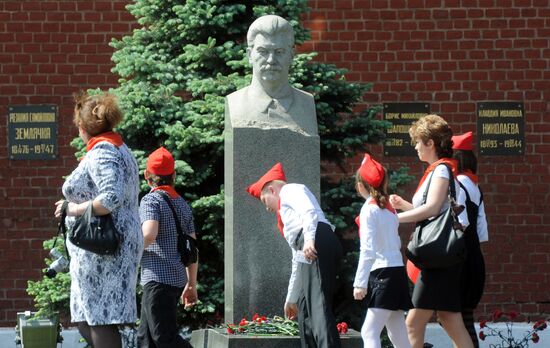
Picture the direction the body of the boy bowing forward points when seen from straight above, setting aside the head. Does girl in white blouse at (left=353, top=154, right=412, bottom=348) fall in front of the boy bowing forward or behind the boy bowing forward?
behind

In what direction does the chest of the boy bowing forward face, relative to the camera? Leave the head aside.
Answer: to the viewer's left

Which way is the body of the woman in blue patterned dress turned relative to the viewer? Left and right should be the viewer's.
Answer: facing to the left of the viewer

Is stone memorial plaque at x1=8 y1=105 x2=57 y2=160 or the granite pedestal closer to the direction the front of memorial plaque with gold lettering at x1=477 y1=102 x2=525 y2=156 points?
the granite pedestal

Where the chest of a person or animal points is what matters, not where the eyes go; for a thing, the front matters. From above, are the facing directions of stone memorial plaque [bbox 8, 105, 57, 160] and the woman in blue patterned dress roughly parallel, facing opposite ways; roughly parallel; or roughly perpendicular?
roughly perpendicular

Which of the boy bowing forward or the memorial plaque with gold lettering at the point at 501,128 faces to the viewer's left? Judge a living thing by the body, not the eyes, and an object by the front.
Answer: the boy bowing forward

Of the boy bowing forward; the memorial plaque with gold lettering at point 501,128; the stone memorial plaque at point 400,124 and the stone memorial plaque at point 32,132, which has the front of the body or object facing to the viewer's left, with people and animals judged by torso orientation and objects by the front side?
the boy bowing forward

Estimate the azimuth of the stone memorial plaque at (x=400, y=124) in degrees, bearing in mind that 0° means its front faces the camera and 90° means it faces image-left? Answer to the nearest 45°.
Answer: approximately 0°

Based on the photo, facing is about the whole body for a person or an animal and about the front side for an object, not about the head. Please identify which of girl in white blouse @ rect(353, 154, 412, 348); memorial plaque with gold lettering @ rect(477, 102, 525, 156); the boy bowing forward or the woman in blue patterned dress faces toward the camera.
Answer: the memorial plaque with gold lettering

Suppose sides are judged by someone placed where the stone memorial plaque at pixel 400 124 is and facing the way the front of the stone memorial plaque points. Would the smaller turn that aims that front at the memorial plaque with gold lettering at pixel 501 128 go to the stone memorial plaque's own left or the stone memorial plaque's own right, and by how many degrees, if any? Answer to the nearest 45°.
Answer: approximately 90° to the stone memorial plaque's own left

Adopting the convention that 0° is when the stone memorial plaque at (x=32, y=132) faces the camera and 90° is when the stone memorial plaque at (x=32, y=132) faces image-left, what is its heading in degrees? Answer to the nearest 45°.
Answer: approximately 0°
